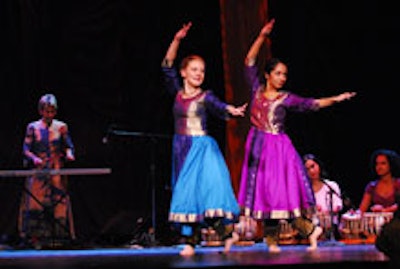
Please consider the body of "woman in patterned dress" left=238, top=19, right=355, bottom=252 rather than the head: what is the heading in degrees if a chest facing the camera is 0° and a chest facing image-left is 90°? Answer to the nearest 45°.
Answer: approximately 0°

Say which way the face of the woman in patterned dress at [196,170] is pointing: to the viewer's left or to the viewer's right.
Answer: to the viewer's right

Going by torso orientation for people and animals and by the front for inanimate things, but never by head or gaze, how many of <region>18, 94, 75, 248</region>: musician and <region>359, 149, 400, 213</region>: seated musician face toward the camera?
2

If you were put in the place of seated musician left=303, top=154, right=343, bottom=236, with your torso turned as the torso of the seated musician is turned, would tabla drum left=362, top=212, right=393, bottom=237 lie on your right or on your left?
on your left

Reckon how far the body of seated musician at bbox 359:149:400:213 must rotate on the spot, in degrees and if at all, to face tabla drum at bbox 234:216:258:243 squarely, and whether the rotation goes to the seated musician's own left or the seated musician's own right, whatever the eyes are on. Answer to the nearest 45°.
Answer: approximately 90° to the seated musician's own right

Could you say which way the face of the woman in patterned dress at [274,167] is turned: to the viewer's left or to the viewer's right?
to the viewer's right

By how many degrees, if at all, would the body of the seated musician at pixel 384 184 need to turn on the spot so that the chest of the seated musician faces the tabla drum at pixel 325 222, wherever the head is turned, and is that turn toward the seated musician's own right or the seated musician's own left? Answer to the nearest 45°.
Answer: approximately 90° to the seated musician's own right

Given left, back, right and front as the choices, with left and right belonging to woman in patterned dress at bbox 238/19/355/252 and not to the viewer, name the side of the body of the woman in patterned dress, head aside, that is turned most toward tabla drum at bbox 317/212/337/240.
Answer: back

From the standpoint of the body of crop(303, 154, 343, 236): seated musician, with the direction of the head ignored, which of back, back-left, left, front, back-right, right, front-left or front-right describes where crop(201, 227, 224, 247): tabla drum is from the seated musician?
front-right

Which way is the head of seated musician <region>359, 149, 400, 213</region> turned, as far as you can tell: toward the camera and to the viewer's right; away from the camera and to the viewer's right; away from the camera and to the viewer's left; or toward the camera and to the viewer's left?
toward the camera and to the viewer's left
